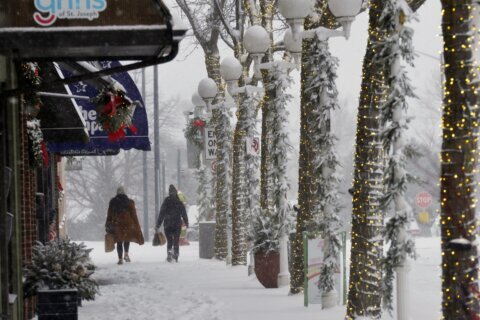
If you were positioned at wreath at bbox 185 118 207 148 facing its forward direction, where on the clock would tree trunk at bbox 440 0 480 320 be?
The tree trunk is roughly at 12 o'clock from the wreath.

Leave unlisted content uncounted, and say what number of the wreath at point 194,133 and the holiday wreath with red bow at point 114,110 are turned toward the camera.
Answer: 2

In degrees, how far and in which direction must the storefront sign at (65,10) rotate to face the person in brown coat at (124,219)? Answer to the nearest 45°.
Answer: approximately 180°

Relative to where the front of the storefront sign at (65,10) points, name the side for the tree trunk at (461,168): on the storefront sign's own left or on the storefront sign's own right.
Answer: on the storefront sign's own left

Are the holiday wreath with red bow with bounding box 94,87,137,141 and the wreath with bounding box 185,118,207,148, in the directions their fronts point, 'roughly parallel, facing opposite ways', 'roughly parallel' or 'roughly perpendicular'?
roughly parallel

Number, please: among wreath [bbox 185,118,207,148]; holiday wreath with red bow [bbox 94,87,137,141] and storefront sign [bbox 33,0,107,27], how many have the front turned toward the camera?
3

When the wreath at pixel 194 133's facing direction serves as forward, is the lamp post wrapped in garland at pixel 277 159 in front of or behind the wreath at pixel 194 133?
in front

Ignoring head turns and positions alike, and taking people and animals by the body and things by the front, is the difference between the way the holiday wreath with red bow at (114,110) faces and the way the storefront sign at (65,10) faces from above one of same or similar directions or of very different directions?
same or similar directions

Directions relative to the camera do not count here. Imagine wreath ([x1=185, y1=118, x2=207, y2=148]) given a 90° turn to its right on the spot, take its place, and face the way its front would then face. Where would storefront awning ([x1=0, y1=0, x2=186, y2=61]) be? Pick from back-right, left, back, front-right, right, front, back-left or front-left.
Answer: left

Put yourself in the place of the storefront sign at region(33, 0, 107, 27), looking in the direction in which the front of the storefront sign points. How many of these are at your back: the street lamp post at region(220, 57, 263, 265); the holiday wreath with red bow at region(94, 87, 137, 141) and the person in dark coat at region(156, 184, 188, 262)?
3

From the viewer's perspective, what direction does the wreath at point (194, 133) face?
toward the camera
